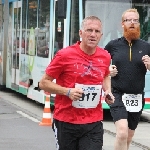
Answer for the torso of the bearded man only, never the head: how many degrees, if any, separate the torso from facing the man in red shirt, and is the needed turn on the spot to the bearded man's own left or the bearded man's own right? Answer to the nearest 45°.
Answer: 0° — they already face them

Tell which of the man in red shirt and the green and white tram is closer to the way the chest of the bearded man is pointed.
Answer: the man in red shirt

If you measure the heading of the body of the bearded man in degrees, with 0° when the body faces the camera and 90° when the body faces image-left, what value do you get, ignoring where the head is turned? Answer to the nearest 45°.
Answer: approximately 0°
